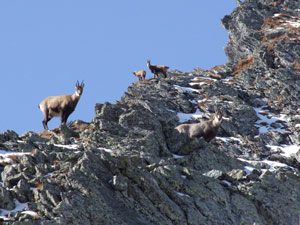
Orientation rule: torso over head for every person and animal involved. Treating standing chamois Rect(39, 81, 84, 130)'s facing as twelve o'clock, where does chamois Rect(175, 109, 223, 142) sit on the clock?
The chamois is roughly at 12 o'clock from the standing chamois.

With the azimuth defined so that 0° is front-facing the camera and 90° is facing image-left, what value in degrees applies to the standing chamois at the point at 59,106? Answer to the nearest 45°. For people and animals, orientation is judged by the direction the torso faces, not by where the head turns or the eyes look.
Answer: approximately 270°
